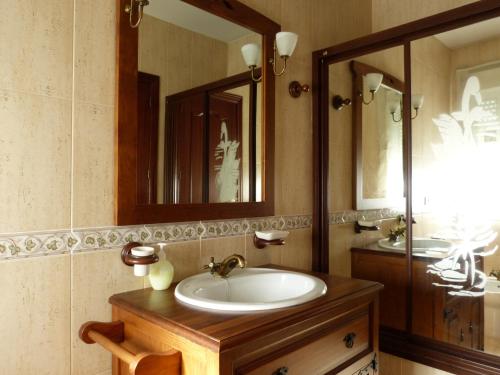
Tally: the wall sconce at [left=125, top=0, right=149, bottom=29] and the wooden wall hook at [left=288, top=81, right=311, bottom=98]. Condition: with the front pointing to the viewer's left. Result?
0

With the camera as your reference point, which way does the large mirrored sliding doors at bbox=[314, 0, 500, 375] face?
facing the viewer and to the left of the viewer

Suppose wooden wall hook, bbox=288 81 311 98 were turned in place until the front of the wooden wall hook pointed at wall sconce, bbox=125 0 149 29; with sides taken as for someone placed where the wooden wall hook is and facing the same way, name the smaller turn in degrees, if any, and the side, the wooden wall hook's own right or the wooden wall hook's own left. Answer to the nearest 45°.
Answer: approximately 90° to the wooden wall hook's own right

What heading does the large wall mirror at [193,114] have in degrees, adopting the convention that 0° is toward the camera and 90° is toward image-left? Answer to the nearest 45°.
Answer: approximately 315°

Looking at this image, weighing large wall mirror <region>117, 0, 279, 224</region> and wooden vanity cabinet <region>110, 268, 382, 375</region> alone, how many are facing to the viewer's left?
0

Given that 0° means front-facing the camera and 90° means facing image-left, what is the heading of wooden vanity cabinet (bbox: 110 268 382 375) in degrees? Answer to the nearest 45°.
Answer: approximately 315°

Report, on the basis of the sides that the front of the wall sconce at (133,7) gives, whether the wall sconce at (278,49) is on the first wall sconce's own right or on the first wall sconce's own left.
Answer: on the first wall sconce's own left

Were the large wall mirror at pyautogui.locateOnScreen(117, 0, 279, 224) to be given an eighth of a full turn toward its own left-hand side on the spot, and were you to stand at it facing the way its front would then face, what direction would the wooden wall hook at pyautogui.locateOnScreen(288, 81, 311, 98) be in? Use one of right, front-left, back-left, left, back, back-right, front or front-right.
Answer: front-left

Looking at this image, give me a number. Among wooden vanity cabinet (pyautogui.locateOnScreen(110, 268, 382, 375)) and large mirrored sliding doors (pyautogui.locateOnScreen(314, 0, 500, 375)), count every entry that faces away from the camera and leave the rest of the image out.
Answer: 0
